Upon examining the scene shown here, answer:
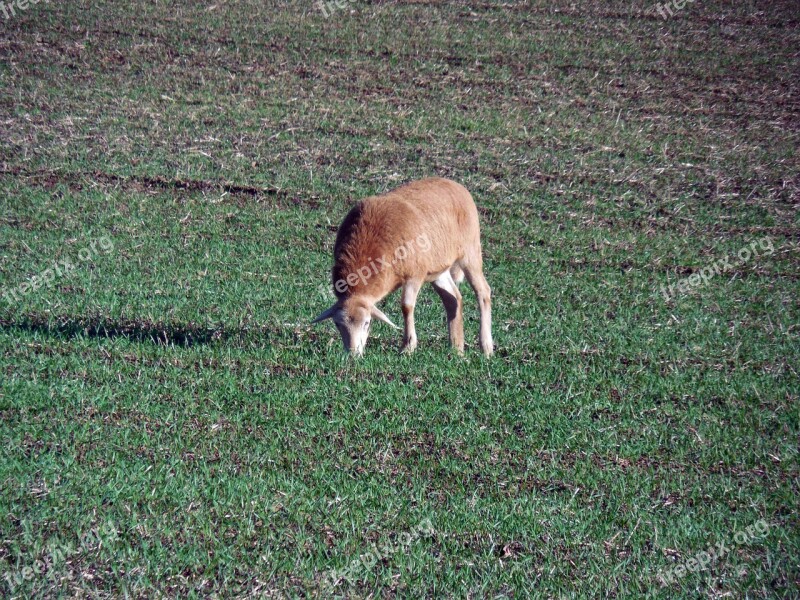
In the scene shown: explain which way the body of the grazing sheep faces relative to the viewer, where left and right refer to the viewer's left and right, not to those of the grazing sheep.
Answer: facing the viewer and to the left of the viewer
